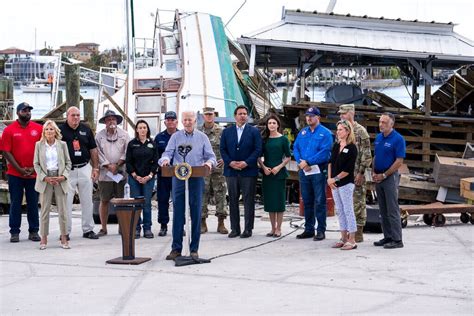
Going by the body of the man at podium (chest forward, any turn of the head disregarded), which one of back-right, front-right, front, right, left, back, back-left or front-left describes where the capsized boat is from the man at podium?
back

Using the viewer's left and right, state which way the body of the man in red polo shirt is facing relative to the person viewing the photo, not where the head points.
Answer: facing the viewer and to the right of the viewer

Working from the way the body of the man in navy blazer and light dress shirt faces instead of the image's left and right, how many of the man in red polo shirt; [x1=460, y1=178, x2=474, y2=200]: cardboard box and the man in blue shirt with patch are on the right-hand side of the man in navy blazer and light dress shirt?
1

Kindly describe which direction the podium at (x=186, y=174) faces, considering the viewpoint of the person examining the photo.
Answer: facing the viewer

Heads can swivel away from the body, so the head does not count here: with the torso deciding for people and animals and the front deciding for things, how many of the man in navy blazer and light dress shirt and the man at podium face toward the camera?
2

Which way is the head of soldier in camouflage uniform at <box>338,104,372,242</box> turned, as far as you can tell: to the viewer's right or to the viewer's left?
to the viewer's left

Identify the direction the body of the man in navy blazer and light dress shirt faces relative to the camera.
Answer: toward the camera

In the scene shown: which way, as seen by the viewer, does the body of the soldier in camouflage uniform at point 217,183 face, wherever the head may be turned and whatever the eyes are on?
toward the camera

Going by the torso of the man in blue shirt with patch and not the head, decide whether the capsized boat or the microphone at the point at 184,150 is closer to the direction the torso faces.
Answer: the microphone

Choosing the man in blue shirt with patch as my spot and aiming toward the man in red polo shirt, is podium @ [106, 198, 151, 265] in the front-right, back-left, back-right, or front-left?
front-left

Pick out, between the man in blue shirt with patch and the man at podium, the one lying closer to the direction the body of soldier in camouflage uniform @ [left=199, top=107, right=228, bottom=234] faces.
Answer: the man at podium
